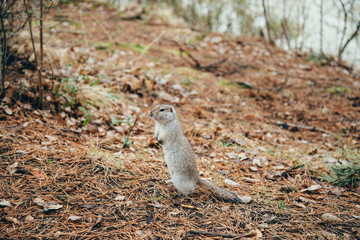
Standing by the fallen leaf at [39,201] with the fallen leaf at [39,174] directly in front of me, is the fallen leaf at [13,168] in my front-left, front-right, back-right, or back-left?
front-left

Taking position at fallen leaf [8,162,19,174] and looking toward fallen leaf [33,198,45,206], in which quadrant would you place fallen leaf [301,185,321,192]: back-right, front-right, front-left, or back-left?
front-left

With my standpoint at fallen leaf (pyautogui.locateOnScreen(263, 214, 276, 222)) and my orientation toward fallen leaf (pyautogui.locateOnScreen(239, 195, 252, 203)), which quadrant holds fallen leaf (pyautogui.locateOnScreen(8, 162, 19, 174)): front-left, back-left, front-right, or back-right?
front-left

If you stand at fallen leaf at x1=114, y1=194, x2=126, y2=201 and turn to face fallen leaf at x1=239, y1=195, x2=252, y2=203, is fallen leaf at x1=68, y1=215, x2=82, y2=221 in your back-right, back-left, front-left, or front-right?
back-right

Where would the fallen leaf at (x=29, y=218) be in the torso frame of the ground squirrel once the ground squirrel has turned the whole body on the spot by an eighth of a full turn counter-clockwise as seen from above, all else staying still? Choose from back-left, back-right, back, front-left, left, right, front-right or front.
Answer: front

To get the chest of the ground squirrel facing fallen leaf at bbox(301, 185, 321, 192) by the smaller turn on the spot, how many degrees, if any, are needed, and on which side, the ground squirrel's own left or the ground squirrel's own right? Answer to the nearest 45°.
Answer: approximately 180°

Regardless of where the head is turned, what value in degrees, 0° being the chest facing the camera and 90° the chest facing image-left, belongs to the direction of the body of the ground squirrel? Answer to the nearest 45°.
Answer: approximately 90°

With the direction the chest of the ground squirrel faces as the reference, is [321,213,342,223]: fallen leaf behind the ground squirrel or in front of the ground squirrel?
behind
